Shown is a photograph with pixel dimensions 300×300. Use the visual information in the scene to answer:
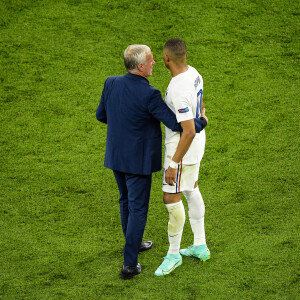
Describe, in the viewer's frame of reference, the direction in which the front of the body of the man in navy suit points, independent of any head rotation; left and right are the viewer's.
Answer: facing away from the viewer and to the right of the viewer
